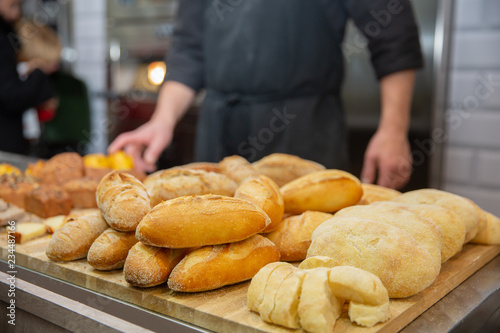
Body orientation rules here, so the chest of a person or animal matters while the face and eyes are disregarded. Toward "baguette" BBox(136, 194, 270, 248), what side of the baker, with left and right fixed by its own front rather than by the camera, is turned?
front

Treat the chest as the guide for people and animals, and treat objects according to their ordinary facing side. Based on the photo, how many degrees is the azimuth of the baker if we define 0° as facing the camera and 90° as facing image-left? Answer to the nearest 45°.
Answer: approximately 0°

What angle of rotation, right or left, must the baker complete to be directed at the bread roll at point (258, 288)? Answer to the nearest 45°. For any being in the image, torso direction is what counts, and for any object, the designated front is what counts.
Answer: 0° — it already faces it

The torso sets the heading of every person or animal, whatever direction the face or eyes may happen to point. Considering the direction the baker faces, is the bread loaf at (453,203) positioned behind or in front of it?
in front

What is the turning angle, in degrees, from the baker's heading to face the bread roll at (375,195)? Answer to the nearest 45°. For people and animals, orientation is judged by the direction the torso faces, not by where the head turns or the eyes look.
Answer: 0° — it already faces it

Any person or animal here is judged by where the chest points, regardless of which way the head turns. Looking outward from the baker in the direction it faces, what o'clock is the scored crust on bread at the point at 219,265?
The scored crust on bread is roughly at 12 o'clock from the baker.
